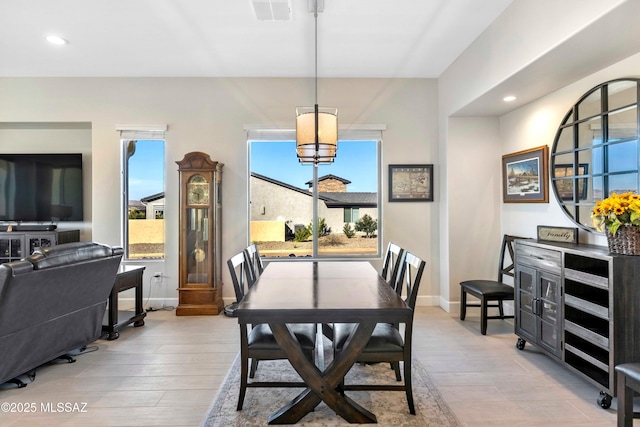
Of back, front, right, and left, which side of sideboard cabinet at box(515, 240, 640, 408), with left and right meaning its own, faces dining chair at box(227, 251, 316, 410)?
front

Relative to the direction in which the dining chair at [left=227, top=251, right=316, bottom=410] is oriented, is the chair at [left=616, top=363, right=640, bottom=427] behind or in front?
in front

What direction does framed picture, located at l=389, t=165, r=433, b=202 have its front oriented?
toward the camera

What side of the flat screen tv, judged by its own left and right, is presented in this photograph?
front

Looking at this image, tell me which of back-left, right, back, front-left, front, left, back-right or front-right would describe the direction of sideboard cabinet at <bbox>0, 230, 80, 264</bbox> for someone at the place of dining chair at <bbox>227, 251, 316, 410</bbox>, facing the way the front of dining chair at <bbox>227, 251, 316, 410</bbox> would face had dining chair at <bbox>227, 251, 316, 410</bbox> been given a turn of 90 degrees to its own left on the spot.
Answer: front-left

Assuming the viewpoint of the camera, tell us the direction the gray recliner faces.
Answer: facing away from the viewer and to the left of the viewer

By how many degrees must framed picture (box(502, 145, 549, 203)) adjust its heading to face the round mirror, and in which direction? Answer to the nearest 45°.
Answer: approximately 90° to its left

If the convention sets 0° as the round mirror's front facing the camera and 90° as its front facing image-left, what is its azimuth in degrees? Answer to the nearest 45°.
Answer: approximately 45°

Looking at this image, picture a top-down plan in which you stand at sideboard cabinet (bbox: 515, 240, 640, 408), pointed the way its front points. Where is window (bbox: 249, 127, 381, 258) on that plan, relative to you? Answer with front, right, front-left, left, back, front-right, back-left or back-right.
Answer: front-right

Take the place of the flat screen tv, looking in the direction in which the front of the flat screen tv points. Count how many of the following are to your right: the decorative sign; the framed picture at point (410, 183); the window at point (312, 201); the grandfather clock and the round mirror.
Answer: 0

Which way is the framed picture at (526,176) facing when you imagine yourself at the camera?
facing the viewer and to the left of the viewer

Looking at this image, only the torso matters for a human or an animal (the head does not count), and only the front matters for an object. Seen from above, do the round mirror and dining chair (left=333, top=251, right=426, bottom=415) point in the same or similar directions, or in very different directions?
same or similar directions

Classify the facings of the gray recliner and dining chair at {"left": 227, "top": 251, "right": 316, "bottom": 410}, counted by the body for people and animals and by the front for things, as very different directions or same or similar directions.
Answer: very different directions

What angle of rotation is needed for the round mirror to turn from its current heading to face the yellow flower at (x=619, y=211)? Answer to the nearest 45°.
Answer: approximately 45° to its left

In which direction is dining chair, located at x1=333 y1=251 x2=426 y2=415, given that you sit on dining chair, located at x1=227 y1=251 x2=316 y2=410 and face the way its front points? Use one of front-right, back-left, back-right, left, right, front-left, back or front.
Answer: front

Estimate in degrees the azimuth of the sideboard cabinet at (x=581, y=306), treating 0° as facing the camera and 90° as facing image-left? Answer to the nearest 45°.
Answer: approximately 45°

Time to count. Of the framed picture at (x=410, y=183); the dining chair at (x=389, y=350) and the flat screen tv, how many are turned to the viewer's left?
1

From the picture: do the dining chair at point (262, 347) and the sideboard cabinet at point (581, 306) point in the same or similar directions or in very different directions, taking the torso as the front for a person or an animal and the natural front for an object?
very different directions

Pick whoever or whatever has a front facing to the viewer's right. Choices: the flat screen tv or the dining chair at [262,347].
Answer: the dining chair

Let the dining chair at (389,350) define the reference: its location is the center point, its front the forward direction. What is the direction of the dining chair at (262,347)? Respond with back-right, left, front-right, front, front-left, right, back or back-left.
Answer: front

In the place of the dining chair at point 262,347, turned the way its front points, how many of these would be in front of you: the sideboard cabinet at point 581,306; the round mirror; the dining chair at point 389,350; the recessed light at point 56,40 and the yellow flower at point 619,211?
4

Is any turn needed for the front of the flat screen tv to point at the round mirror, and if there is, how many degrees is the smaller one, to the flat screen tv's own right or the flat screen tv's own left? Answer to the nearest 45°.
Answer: approximately 45° to the flat screen tv's own left

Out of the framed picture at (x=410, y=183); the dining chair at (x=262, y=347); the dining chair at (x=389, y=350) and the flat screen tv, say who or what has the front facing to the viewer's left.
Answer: the dining chair at (x=389, y=350)
